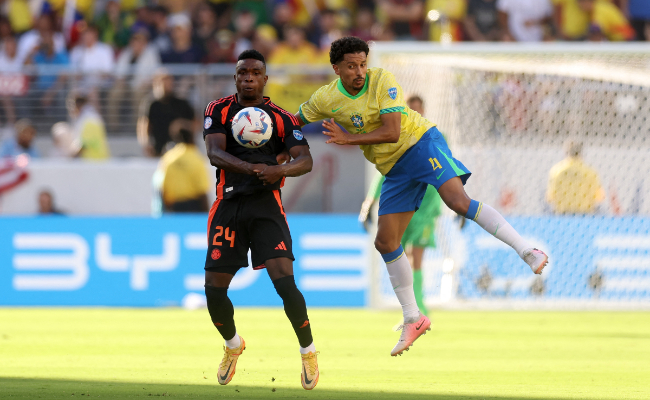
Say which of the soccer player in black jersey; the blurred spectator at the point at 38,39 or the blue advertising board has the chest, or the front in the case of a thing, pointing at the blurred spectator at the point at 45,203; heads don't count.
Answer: the blurred spectator at the point at 38,39

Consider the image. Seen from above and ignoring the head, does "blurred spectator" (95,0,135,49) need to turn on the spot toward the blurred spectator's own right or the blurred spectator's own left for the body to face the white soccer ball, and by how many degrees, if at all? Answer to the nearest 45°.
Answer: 0° — they already face it

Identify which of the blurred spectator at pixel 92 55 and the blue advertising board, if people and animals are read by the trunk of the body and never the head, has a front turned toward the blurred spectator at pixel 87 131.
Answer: the blurred spectator at pixel 92 55

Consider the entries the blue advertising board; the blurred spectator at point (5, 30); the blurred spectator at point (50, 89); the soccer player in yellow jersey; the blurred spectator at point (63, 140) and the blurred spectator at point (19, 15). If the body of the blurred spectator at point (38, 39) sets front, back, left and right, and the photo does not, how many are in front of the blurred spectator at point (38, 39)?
4

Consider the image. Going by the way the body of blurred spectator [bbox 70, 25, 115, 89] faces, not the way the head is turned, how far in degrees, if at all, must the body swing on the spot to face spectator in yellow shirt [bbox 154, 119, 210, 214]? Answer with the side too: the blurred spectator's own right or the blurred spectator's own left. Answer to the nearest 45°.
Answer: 0° — they already face them

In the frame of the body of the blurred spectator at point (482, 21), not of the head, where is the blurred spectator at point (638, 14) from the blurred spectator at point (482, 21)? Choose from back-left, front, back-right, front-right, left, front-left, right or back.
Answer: left
